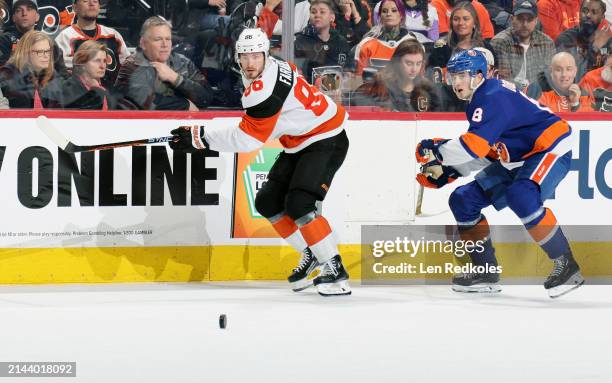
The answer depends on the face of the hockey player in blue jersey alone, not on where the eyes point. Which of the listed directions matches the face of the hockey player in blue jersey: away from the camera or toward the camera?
toward the camera

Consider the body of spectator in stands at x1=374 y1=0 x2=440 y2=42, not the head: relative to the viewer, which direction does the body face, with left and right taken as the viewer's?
facing the viewer

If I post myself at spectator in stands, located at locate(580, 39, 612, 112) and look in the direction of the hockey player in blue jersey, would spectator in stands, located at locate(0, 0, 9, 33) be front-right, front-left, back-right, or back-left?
front-right

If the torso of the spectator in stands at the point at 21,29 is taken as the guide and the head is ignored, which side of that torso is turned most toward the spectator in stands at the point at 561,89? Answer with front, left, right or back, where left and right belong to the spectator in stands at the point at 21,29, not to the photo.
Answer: left

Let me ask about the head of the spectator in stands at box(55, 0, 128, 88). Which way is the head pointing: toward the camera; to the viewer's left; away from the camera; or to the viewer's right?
toward the camera

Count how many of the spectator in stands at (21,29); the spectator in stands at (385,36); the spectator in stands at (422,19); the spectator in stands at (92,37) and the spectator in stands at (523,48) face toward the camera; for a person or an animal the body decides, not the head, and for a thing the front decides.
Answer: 5

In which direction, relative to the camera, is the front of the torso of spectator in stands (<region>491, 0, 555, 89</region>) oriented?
toward the camera

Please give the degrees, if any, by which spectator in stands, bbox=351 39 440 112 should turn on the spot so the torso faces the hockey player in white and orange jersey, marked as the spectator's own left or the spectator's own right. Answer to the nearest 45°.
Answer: approximately 45° to the spectator's own right

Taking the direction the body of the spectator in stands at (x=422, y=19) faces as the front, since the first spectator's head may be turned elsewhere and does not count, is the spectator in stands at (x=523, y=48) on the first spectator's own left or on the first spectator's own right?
on the first spectator's own left

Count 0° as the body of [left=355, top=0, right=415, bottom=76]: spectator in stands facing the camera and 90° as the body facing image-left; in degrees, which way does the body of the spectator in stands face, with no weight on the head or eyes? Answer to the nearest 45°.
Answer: approximately 0°

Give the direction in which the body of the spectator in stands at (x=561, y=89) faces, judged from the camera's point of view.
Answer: toward the camera

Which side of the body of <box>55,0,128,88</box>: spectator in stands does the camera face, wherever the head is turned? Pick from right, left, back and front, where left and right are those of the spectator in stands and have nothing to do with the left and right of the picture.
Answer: front

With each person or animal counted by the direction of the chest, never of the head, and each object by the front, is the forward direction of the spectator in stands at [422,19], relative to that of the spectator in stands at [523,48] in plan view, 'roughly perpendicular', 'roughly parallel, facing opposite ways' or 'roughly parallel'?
roughly parallel
